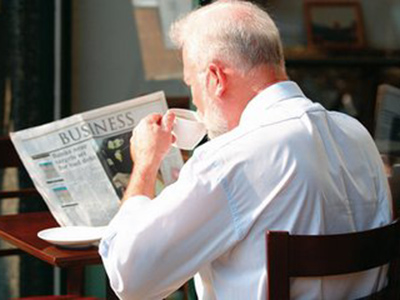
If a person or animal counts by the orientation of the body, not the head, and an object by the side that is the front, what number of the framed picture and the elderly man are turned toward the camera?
1

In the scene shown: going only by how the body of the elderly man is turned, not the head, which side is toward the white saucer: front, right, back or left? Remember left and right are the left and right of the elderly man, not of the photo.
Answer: front

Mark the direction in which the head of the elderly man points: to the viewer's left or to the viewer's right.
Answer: to the viewer's left

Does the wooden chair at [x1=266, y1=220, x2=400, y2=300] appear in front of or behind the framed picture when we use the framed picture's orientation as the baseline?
in front

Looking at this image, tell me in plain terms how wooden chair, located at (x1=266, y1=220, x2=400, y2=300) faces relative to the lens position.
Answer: facing away from the viewer and to the left of the viewer

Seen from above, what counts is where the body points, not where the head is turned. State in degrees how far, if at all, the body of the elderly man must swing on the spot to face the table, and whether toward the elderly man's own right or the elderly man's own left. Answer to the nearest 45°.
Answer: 0° — they already face it

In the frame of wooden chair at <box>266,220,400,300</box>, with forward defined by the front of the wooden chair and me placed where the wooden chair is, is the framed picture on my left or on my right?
on my right

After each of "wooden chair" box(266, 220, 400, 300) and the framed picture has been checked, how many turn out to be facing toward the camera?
1

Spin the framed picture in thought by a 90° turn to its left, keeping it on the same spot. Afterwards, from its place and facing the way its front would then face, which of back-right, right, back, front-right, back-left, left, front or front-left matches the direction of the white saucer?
back-right

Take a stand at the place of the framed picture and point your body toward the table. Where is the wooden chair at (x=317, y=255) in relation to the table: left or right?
left

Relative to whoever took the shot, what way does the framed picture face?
facing the viewer

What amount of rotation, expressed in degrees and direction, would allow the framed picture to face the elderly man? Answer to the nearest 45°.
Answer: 0° — it already faces them

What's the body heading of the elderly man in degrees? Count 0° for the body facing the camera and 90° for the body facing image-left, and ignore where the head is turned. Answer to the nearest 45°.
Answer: approximately 135°

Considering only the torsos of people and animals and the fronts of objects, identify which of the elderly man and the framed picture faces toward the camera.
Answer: the framed picture

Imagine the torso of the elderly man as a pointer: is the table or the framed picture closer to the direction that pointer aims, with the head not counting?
the table
